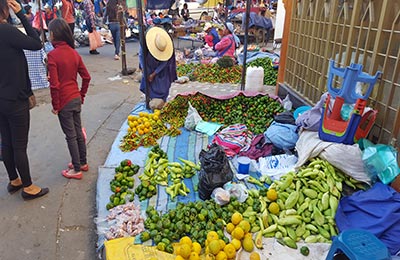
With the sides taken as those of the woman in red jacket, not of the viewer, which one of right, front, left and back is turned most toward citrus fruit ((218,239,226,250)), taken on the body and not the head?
back

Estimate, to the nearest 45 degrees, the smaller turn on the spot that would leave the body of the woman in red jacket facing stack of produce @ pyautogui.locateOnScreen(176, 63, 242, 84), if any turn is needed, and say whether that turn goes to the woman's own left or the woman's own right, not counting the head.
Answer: approximately 90° to the woman's own right

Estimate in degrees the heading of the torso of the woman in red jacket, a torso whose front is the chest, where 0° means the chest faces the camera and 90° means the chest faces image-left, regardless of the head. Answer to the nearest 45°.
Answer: approximately 135°

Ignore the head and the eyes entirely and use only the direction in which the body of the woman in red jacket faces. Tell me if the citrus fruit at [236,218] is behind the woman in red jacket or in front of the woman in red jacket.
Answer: behind

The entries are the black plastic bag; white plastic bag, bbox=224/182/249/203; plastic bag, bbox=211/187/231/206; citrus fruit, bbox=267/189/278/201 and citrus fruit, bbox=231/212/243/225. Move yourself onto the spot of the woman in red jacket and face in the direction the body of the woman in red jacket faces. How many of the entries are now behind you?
5

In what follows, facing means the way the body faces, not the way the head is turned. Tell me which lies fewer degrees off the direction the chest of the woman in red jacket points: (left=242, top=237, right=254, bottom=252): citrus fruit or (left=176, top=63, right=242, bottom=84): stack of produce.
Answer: the stack of produce

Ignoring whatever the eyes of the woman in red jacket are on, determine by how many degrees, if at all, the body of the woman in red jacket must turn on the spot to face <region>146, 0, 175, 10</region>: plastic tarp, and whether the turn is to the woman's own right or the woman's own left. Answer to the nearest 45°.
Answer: approximately 45° to the woman's own right

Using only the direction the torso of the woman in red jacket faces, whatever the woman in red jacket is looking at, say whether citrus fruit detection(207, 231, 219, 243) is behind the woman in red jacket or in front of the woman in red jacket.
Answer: behind

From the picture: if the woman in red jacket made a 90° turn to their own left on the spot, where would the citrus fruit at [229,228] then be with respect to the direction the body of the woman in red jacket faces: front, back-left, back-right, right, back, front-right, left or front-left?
left

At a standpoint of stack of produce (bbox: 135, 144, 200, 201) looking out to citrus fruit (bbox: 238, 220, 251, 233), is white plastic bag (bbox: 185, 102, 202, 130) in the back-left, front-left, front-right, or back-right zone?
back-left
